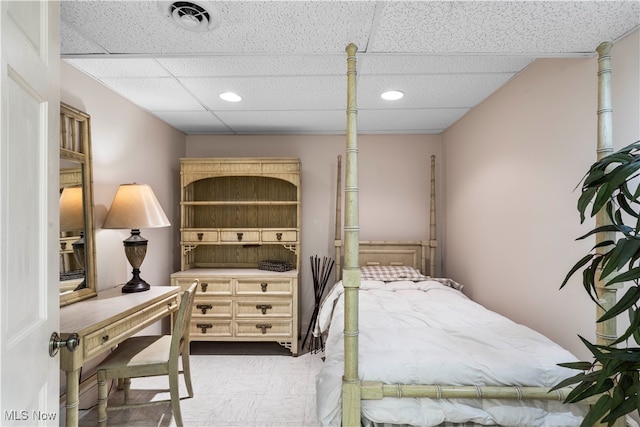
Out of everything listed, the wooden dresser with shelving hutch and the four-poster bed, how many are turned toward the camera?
2

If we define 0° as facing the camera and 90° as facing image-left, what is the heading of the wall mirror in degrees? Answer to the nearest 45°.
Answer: approximately 315°

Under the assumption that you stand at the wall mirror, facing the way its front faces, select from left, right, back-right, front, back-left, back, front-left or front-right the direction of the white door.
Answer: front-right

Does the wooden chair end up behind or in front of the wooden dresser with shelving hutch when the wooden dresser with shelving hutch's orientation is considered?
in front

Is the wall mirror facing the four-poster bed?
yes

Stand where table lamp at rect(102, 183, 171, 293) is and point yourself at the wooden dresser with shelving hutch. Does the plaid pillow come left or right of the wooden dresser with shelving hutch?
right

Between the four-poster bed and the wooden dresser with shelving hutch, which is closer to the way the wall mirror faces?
the four-poster bed

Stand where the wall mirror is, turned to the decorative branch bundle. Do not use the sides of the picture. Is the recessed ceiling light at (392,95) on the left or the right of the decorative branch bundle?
right

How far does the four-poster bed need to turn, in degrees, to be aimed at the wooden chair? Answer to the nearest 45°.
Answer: approximately 90° to its right

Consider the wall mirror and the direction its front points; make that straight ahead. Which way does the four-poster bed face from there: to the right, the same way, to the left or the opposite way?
to the right

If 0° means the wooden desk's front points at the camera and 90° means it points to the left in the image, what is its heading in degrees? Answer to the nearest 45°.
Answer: approximately 315°

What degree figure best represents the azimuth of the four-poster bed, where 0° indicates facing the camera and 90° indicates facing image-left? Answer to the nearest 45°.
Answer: approximately 0°

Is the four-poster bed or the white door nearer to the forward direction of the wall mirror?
the four-poster bed
